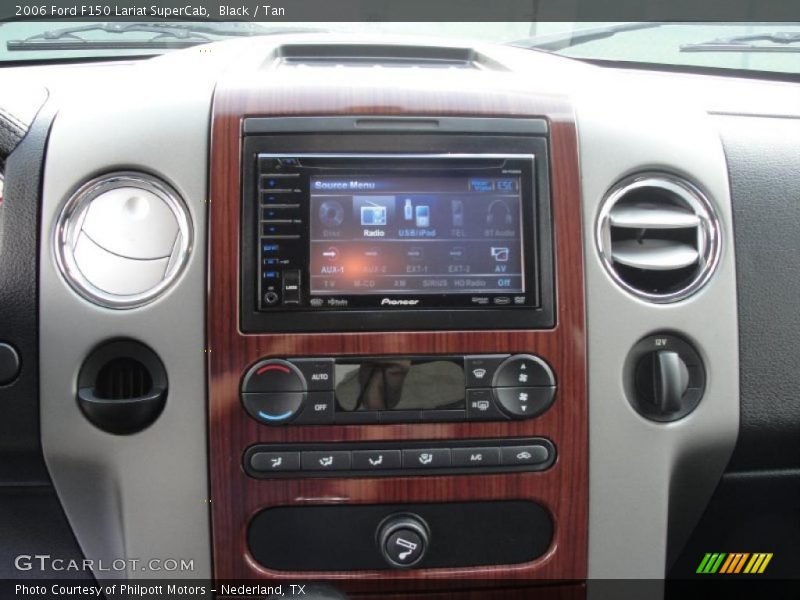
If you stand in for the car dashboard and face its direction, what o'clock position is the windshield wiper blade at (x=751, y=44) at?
The windshield wiper blade is roughly at 8 o'clock from the car dashboard.

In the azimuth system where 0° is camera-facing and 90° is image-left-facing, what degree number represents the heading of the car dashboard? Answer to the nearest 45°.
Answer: approximately 0°

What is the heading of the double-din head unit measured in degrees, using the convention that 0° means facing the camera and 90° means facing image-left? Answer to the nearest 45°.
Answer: approximately 0°

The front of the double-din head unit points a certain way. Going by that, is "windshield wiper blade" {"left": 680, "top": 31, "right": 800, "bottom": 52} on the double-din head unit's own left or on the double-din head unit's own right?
on the double-din head unit's own left

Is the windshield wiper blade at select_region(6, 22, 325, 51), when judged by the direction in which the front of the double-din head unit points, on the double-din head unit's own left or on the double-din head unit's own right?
on the double-din head unit's own right
